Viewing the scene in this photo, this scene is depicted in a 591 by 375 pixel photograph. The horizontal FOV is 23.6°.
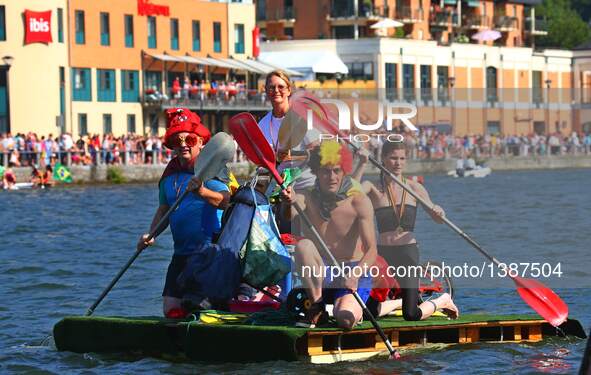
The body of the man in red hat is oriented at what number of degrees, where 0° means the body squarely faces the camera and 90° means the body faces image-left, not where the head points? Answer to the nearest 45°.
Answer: approximately 45°

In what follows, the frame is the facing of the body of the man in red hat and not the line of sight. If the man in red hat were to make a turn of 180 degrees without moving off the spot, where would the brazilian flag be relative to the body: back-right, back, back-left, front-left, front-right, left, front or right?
front-left

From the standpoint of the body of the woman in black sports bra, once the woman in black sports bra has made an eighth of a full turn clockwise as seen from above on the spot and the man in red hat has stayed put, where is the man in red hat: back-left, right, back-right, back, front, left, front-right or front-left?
front-right

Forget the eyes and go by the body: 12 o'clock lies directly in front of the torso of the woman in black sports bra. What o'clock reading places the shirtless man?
The shirtless man is roughly at 1 o'clock from the woman in black sports bra.
